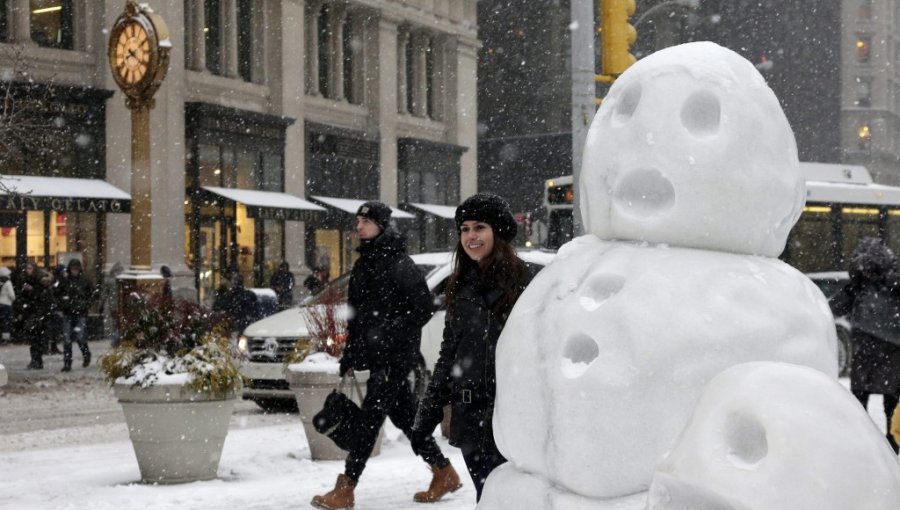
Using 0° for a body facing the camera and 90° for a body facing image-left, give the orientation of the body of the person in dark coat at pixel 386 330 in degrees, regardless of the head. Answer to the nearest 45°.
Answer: approximately 90°

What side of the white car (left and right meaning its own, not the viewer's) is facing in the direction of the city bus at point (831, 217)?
back

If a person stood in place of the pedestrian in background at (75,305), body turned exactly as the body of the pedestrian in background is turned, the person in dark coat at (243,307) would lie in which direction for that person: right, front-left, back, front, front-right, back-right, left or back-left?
front-left

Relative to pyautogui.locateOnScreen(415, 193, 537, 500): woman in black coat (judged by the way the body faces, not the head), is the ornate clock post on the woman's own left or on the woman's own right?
on the woman's own right

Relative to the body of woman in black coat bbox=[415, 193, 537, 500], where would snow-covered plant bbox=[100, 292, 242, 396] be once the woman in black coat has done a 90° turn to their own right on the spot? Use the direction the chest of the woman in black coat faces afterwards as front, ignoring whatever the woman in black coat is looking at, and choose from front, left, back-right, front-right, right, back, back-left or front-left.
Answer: front

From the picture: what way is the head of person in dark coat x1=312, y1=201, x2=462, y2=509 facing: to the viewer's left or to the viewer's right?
to the viewer's left

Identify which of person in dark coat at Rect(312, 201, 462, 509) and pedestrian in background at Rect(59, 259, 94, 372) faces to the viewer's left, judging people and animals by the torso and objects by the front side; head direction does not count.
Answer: the person in dark coat

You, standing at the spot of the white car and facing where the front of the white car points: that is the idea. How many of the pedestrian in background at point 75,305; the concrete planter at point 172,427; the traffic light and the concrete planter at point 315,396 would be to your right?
1

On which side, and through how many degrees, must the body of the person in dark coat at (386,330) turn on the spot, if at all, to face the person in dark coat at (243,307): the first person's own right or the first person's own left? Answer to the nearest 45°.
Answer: approximately 90° to the first person's own right
